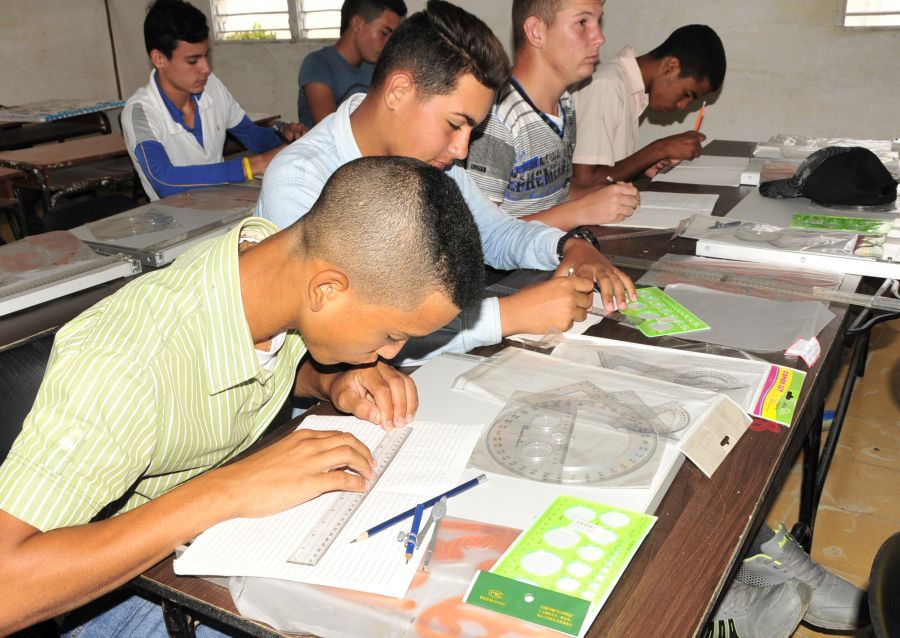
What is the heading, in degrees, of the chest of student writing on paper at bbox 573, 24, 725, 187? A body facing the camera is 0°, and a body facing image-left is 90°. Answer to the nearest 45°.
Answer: approximately 270°

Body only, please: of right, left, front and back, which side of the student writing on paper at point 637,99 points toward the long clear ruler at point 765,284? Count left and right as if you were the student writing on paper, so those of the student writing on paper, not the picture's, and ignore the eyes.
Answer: right

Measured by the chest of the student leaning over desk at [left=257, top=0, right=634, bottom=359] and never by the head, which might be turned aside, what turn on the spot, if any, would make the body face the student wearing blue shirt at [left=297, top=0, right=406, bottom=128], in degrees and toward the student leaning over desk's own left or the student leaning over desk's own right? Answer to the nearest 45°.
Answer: approximately 135° to the student leaning over desk's own left

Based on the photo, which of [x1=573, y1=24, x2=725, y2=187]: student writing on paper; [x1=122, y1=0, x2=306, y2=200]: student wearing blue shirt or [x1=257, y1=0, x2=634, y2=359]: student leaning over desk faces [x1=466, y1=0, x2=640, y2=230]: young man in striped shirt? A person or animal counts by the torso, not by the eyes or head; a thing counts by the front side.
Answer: the student wearing blue shirt

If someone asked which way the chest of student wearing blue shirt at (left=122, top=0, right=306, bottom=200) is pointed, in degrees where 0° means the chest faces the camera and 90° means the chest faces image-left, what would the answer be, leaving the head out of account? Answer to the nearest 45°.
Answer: approximately 315°

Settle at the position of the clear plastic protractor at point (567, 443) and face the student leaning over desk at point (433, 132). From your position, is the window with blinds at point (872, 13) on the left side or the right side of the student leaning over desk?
right

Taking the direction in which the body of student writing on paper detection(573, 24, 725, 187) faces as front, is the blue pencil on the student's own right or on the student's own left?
on the student's own right

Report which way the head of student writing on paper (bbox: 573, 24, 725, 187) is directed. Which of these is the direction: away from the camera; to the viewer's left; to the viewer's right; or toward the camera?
to the viewer's right

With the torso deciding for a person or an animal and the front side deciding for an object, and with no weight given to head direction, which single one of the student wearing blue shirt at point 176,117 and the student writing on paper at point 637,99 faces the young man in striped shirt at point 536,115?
the student wearing blue shirt

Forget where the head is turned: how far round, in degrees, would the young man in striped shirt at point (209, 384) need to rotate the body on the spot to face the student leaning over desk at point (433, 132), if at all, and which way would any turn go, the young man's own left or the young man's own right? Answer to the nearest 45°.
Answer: approximately 45° to the young man's own left

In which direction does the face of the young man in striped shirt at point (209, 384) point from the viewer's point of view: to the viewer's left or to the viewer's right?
to the viewer's right

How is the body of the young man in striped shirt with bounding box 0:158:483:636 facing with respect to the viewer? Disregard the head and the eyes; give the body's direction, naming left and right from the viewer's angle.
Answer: facing to the right of the viewer

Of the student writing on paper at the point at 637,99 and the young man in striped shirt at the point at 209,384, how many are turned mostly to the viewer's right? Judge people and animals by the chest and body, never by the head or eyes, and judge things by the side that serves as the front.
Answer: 2

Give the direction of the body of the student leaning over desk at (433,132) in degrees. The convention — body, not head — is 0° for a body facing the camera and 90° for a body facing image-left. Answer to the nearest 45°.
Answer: approximately 315°

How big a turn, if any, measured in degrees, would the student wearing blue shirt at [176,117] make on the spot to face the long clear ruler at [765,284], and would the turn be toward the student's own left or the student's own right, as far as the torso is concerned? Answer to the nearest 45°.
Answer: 0° — they already face it
